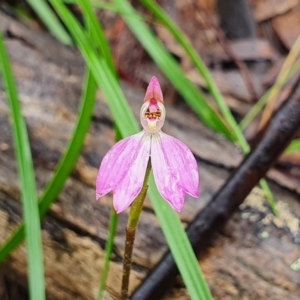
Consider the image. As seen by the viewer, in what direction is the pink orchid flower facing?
toward the camera
